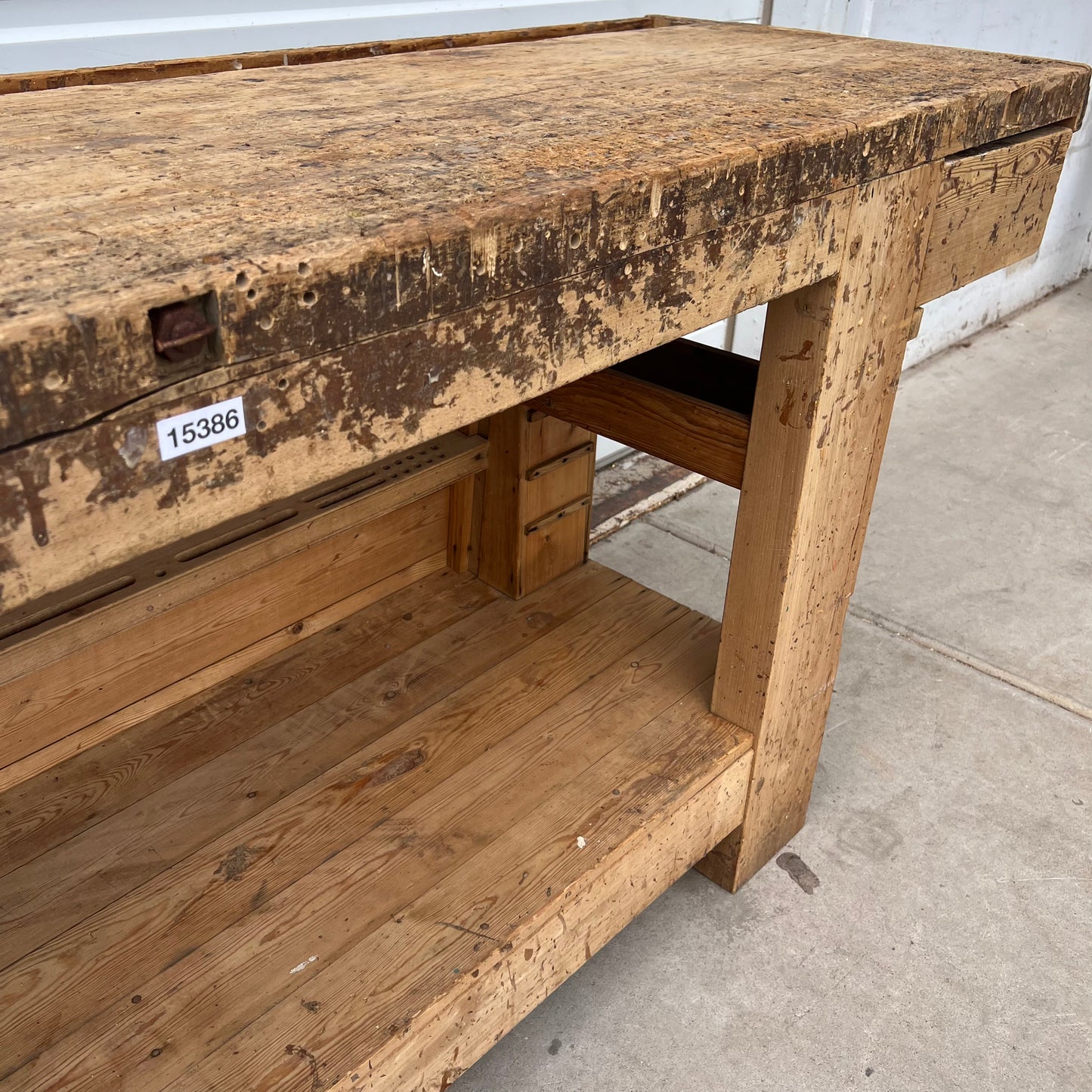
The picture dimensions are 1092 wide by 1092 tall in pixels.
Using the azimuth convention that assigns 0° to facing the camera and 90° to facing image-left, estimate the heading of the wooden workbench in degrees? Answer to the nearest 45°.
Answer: approximately 315°
